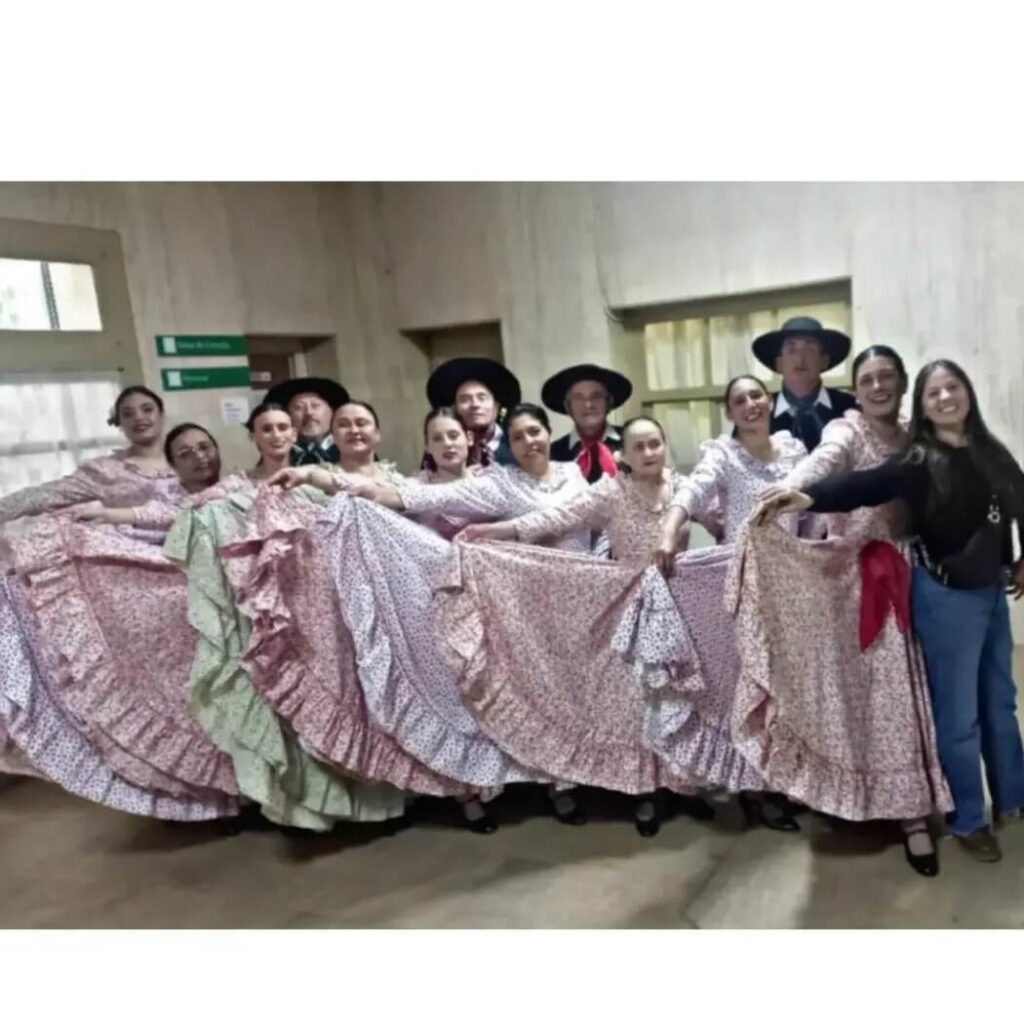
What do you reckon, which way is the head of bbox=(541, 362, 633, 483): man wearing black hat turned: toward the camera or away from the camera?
toward the camera

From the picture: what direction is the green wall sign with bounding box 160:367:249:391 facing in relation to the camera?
toward the camera

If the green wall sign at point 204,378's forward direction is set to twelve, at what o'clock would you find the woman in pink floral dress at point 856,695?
The woman in pink floral dress is roughly at 10 o'clock from the green wall sign.

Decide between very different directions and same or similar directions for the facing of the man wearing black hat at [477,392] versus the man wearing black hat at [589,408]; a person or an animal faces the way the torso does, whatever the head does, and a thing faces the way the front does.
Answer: same or similar directions

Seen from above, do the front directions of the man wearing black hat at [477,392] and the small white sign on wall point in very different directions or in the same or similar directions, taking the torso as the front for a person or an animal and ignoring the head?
same or similar directions

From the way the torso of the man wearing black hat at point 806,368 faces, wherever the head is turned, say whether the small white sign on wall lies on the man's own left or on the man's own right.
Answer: on the man's own right

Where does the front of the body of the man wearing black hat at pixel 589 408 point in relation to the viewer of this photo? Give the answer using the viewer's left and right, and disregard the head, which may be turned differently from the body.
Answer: facing the viewer

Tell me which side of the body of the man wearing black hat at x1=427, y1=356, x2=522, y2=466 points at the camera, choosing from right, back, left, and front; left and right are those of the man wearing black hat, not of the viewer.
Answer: front
